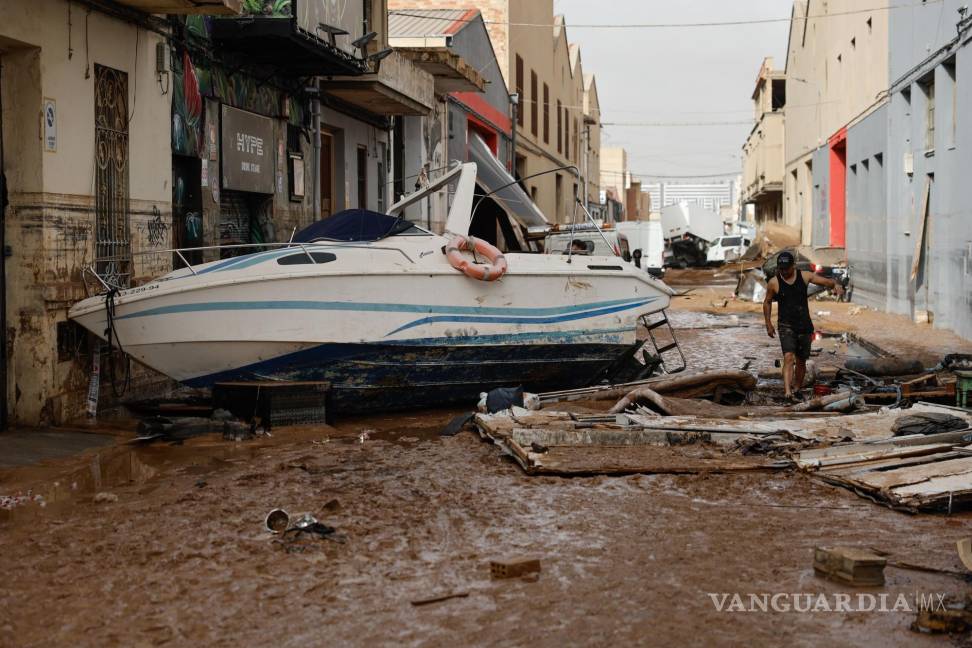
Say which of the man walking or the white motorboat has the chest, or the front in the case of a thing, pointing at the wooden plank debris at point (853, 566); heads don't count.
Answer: the man walking

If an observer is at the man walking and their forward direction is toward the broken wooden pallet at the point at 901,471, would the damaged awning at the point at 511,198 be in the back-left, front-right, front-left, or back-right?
back-right

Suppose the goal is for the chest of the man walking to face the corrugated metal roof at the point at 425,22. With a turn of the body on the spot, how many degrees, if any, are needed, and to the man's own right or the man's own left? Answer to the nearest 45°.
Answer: approximately 135° to the man's own right

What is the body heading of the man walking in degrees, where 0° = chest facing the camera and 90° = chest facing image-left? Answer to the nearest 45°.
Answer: approximately 0°

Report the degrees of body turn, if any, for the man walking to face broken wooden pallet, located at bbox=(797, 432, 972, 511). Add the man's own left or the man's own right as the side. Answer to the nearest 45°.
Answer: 0° — they already face it

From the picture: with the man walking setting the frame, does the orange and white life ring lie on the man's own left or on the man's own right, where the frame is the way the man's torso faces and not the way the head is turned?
on the man's own right

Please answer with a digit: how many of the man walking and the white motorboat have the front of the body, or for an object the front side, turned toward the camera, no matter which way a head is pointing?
1

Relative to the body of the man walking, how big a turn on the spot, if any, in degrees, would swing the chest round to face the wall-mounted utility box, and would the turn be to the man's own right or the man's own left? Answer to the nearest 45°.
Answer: approximately 90° to the man's own right

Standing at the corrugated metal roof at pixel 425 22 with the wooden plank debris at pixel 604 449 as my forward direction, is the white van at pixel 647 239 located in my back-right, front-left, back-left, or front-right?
back-left

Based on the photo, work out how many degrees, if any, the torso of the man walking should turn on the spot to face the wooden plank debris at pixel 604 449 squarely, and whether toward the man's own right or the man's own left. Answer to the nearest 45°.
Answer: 0° — they already face it
